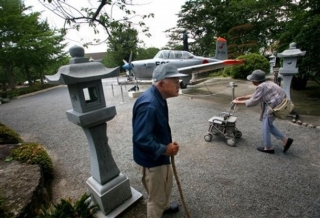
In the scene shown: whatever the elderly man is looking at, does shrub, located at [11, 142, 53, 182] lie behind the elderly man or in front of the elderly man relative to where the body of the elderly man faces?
behind

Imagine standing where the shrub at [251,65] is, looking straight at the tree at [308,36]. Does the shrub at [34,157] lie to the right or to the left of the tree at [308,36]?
right

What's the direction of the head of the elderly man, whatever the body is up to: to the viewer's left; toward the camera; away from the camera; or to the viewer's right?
to the viewer's right
